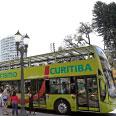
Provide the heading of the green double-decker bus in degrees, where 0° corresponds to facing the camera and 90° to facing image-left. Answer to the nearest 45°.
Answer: approximately 315°

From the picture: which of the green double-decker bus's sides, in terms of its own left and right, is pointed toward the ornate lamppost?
right
